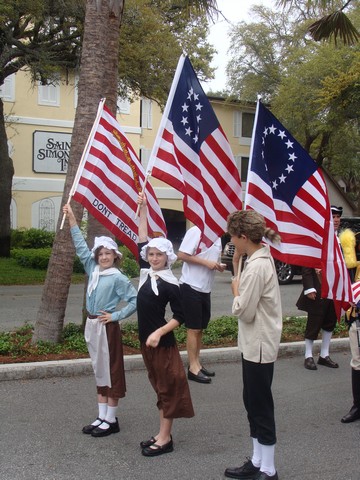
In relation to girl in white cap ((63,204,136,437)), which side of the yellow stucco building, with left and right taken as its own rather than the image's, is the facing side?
front

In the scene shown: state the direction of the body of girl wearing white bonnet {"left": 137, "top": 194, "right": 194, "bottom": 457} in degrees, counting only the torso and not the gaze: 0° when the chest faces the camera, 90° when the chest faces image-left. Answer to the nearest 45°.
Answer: approximately 45°

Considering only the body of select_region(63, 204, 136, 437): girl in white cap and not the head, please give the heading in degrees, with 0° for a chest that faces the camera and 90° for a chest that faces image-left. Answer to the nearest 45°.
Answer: approximately 45°

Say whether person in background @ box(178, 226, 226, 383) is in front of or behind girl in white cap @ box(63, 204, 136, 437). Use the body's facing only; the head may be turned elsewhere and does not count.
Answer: behind

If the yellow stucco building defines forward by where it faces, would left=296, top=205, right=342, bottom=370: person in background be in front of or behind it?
in front

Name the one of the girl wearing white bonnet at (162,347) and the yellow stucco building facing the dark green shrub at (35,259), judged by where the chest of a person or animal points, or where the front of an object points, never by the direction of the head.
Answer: the yellow stucco building

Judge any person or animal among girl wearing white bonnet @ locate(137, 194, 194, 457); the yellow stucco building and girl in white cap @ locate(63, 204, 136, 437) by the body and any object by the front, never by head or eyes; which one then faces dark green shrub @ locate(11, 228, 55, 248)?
the yellow stucco building

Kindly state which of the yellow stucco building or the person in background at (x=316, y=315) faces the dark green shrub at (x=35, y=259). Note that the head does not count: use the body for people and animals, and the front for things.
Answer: the yellow stucco building
